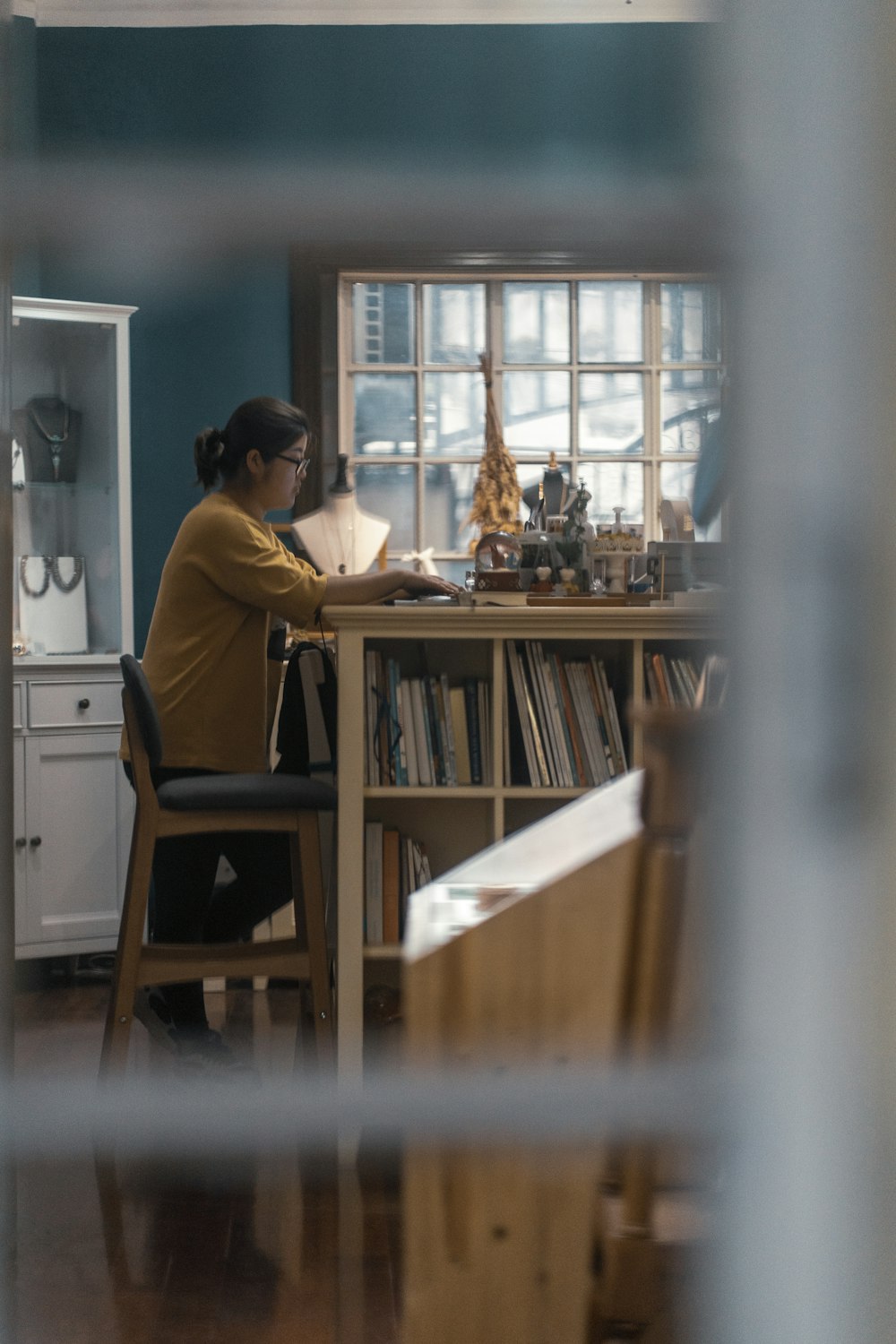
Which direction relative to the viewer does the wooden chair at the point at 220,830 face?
to the viewer's right

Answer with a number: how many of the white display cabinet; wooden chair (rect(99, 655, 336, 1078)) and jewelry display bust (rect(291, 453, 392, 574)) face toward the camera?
2

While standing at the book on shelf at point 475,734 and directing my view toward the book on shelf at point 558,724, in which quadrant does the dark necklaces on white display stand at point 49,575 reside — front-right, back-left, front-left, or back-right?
back-left

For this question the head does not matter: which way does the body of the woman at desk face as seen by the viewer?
to the viewer's right

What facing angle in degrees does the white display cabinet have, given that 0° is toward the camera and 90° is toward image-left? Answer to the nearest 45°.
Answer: approximately 0°

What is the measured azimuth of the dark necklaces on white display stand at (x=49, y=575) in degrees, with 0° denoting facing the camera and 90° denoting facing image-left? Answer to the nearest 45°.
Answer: approximately 0°

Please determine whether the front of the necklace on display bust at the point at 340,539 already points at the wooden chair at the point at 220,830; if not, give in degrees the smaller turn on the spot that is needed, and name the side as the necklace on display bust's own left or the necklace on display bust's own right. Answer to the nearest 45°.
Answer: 0° — it already faces it

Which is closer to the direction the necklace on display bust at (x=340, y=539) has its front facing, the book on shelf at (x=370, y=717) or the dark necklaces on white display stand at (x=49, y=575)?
the book on shelf

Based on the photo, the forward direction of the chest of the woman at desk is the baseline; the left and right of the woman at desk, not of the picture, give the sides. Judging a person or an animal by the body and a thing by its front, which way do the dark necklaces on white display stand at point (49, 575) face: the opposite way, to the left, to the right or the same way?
to the right
